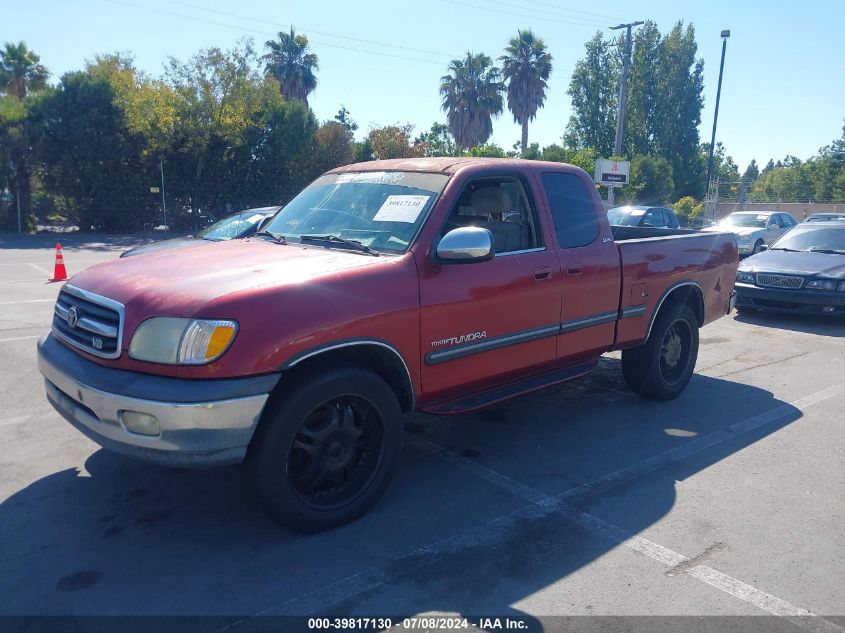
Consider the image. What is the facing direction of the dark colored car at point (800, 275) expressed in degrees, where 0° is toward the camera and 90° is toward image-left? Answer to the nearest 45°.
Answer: approximately 45°

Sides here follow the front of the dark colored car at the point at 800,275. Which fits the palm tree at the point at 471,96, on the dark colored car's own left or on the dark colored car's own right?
on the dark colored car's own right

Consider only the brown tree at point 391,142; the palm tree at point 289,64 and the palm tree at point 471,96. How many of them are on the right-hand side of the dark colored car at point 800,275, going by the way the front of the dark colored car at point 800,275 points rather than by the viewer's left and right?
3

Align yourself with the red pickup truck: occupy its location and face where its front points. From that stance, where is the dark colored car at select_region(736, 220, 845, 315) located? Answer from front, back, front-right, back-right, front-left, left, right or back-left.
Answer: back

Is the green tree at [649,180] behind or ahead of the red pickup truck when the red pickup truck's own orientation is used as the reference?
behind

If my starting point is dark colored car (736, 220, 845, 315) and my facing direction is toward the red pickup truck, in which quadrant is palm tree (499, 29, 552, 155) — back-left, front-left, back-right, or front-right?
back-right

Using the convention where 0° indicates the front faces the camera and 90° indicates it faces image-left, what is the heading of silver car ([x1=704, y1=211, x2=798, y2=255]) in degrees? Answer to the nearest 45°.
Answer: approximately 45°

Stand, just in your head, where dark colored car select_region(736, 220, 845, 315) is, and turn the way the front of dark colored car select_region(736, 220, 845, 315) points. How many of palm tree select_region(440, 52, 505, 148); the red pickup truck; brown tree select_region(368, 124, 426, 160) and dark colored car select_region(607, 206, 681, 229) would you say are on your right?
3

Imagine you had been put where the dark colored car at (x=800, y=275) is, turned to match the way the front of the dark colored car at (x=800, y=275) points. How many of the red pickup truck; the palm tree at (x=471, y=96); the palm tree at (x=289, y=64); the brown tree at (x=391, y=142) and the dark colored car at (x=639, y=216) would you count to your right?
4

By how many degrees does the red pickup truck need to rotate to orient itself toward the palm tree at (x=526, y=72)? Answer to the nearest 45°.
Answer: approximately 135° to its right

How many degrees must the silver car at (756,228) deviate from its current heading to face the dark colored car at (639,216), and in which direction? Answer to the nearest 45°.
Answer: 0° — it already faces it

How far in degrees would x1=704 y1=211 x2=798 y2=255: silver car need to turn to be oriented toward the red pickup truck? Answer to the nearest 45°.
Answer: approximately 45° to its left

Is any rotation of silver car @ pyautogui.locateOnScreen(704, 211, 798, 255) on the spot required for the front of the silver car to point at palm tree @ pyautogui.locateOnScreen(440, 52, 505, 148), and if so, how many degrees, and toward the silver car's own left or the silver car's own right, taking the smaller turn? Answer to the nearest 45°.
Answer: approximately 90° to the silver car's own right

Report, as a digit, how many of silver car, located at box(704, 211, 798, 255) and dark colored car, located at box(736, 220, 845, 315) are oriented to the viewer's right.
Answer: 0
